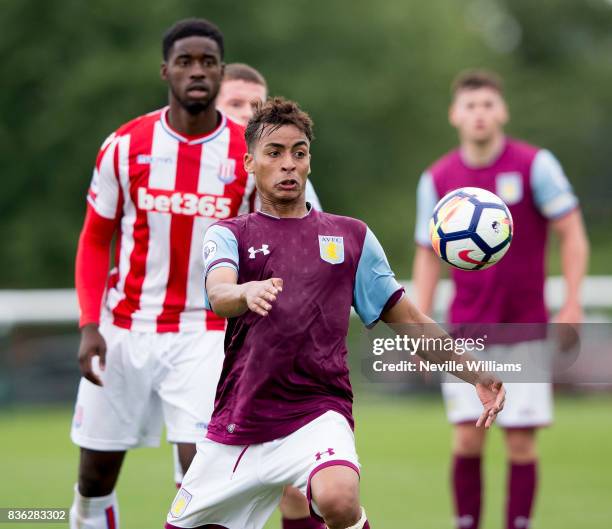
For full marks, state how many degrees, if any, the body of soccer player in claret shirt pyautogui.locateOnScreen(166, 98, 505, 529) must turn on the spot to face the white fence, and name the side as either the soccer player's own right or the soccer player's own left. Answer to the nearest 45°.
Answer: approximately 180°

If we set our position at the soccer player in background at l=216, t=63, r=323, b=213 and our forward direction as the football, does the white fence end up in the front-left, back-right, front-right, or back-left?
back-left

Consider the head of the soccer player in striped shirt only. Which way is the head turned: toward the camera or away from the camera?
toward the camera

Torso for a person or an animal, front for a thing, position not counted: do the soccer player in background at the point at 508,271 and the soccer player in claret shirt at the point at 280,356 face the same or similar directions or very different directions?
same or similar directions

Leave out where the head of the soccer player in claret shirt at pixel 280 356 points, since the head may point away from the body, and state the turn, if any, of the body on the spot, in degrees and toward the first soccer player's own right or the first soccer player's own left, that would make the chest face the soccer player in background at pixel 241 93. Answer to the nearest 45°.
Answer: approximately 180°

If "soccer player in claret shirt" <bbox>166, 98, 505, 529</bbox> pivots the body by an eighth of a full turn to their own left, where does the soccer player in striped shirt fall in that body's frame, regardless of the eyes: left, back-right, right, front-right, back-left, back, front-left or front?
back

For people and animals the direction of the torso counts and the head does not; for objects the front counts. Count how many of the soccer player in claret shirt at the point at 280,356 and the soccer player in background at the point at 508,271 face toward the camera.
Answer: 2

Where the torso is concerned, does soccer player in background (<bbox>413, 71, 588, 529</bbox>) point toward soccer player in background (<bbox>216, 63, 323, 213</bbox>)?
no

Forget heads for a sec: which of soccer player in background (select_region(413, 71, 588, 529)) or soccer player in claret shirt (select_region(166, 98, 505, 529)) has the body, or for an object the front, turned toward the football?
the soccer player in background

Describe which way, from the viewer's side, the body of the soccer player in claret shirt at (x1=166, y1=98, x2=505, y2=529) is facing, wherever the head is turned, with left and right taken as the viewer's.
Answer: facing the viewer

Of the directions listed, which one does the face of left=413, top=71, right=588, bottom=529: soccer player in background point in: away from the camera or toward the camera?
toward the camera

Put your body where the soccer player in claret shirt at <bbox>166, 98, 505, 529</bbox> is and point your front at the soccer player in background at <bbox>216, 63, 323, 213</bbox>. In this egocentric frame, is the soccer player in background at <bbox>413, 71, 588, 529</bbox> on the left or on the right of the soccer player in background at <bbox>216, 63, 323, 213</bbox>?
right

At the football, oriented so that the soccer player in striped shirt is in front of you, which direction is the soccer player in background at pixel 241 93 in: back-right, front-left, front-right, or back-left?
front-right

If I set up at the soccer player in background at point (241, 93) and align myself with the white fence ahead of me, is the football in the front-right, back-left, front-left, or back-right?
back-right

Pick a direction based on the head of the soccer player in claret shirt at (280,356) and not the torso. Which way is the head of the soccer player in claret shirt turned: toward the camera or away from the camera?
toward the camera

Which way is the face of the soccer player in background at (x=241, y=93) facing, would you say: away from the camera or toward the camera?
toward the camera

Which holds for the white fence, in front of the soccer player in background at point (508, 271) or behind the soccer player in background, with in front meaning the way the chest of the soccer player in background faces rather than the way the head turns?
behind

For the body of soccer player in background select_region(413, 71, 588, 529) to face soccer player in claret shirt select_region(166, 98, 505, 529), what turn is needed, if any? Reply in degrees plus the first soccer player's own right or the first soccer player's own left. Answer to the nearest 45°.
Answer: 0° — they already face them

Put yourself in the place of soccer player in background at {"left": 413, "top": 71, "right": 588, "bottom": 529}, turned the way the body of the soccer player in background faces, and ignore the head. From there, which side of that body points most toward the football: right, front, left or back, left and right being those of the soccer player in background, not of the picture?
front

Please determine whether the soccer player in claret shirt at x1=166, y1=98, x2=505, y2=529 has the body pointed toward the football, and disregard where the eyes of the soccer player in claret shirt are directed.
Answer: no
